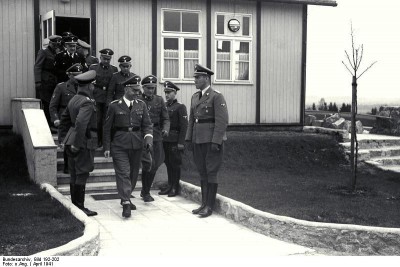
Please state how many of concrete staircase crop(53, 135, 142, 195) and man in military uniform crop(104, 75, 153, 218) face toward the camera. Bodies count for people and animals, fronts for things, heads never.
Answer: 2

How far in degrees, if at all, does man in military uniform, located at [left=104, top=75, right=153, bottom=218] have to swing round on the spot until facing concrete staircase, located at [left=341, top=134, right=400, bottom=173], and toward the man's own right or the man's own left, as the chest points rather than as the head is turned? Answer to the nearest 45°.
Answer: approximately 135° to the man's own left

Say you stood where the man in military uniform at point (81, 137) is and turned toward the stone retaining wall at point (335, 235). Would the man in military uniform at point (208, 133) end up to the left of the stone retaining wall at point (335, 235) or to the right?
left

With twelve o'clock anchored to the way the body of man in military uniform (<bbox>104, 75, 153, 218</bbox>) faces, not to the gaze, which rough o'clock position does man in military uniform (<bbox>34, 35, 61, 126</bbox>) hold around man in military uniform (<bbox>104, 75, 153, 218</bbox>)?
man in military uniform (<bbox>34, 35, 61, 126</bbox>) is roughly at 5 o'clock from man in military uniform (<bbox>104, 75, 153, 218</bbox>).

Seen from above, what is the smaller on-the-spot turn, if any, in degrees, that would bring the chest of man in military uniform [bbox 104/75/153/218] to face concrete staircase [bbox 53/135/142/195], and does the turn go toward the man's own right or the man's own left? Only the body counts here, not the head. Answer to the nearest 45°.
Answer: approximately 180°

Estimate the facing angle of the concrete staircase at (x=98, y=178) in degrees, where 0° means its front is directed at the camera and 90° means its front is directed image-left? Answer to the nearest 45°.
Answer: approximately 0°

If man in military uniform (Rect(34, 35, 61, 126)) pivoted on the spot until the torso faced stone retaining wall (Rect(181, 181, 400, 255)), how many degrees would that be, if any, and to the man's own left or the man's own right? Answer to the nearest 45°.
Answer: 0° — they already face it

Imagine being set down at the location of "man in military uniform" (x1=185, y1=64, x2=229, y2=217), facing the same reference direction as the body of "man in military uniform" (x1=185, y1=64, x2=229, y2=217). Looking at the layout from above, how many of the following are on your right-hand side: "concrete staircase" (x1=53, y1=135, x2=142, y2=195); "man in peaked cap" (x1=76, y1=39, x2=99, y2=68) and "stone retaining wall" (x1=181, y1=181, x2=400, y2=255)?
2
